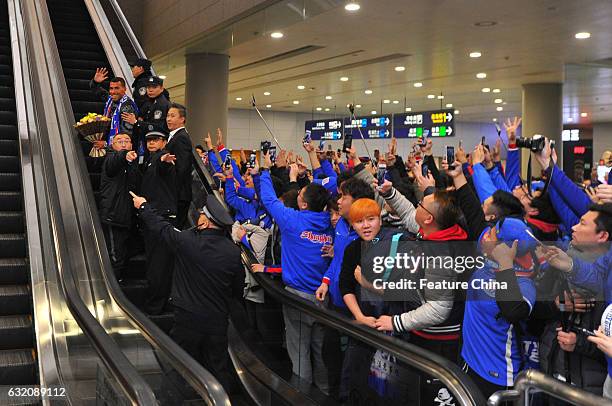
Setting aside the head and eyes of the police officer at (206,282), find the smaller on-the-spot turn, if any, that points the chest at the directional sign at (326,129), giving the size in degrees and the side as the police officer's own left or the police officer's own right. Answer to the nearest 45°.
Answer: approximately 45° to the police officer's own right

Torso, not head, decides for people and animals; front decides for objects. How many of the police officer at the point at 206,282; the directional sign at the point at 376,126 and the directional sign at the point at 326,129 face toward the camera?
2

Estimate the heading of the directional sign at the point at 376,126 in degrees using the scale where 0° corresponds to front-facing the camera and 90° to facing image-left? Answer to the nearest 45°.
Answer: approximately 0°

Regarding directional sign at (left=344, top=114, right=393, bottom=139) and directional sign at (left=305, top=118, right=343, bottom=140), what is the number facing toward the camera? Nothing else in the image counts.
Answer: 2

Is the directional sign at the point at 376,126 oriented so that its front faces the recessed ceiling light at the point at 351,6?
yes

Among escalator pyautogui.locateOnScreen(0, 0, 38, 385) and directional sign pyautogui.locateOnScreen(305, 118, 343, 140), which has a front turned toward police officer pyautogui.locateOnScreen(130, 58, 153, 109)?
the directional sign

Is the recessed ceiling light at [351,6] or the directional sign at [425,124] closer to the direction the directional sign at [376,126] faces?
the recessed ceiling light

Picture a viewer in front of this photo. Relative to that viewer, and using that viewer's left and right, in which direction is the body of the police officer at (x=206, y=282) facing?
facing away from the viewer and to the left of the viewer

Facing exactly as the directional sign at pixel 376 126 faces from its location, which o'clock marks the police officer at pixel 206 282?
The police officer is roughly at 12 o'clock from the directional sign.

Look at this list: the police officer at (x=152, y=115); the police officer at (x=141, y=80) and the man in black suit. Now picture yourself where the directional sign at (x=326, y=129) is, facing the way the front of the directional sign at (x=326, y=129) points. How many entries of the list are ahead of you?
3
